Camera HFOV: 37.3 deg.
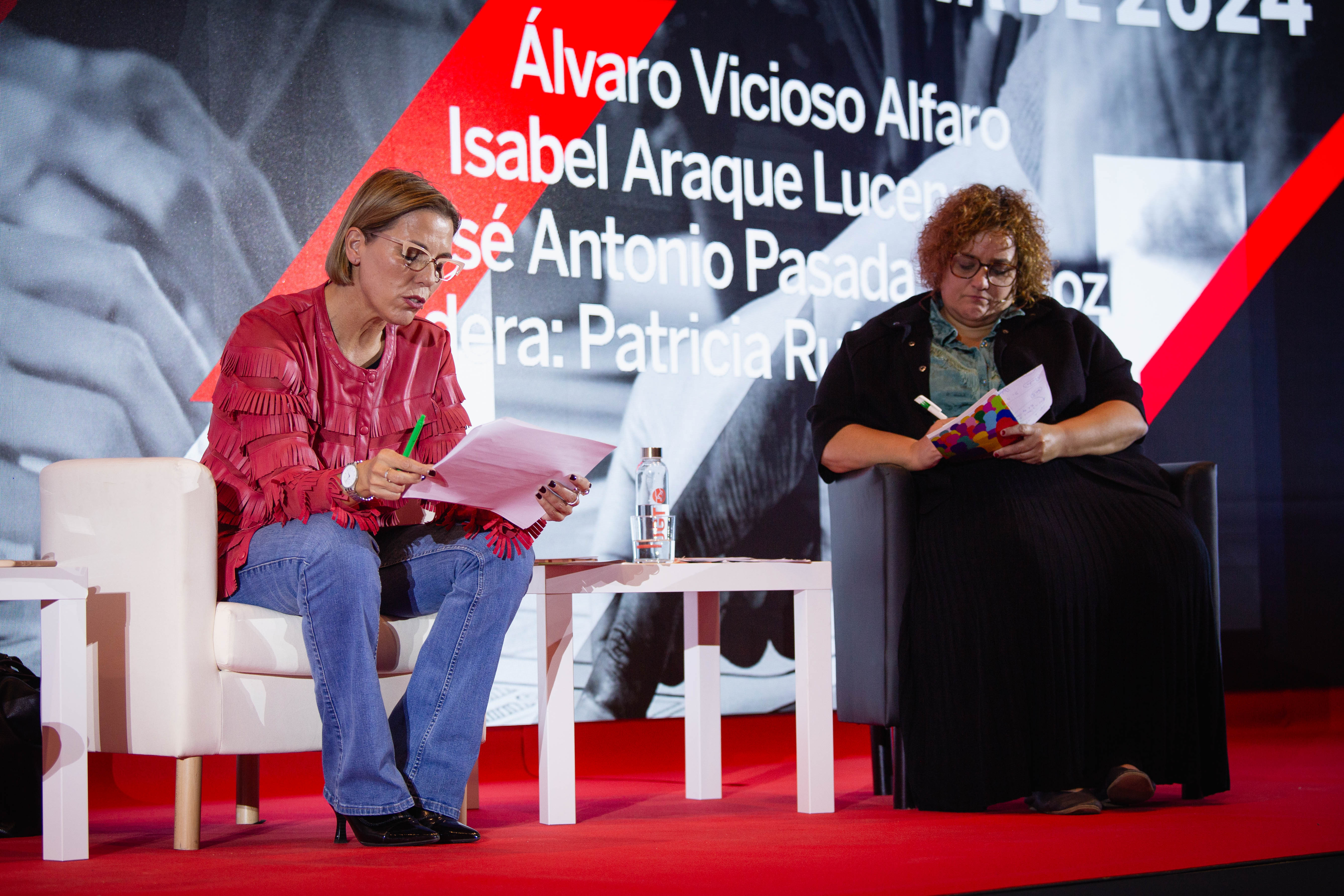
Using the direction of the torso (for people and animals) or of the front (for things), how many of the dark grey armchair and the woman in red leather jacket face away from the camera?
0

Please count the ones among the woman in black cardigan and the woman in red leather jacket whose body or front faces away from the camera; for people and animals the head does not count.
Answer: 0

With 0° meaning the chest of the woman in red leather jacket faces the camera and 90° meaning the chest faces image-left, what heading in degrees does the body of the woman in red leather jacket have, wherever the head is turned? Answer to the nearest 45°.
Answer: approximately 315°

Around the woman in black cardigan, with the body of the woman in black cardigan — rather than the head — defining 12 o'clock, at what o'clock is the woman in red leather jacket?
The woman in red leather jacket is roughly at 2 o'clock from the woman in black cardigan.

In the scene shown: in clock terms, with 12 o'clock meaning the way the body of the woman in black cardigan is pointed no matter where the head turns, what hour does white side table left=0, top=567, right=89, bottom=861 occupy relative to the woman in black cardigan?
The white side table is roughly at 2 o'clock from the woman in black cardigan.

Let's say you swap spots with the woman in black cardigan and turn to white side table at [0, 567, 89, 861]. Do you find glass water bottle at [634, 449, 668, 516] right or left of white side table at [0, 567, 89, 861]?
right

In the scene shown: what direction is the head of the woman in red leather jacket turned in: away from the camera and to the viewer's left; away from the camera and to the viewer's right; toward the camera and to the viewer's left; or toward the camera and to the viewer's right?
toward the camera and to the viewer's right

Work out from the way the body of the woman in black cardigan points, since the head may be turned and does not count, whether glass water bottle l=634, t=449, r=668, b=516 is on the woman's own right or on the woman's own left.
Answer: on the woman's own right

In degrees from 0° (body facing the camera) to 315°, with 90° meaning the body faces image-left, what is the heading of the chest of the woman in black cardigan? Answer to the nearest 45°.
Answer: approximately 0°
